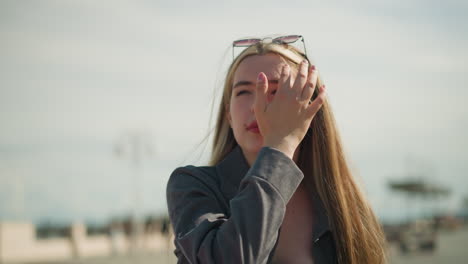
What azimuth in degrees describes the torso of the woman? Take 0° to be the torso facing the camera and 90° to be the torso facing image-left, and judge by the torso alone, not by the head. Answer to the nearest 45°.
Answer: approximately 0°
